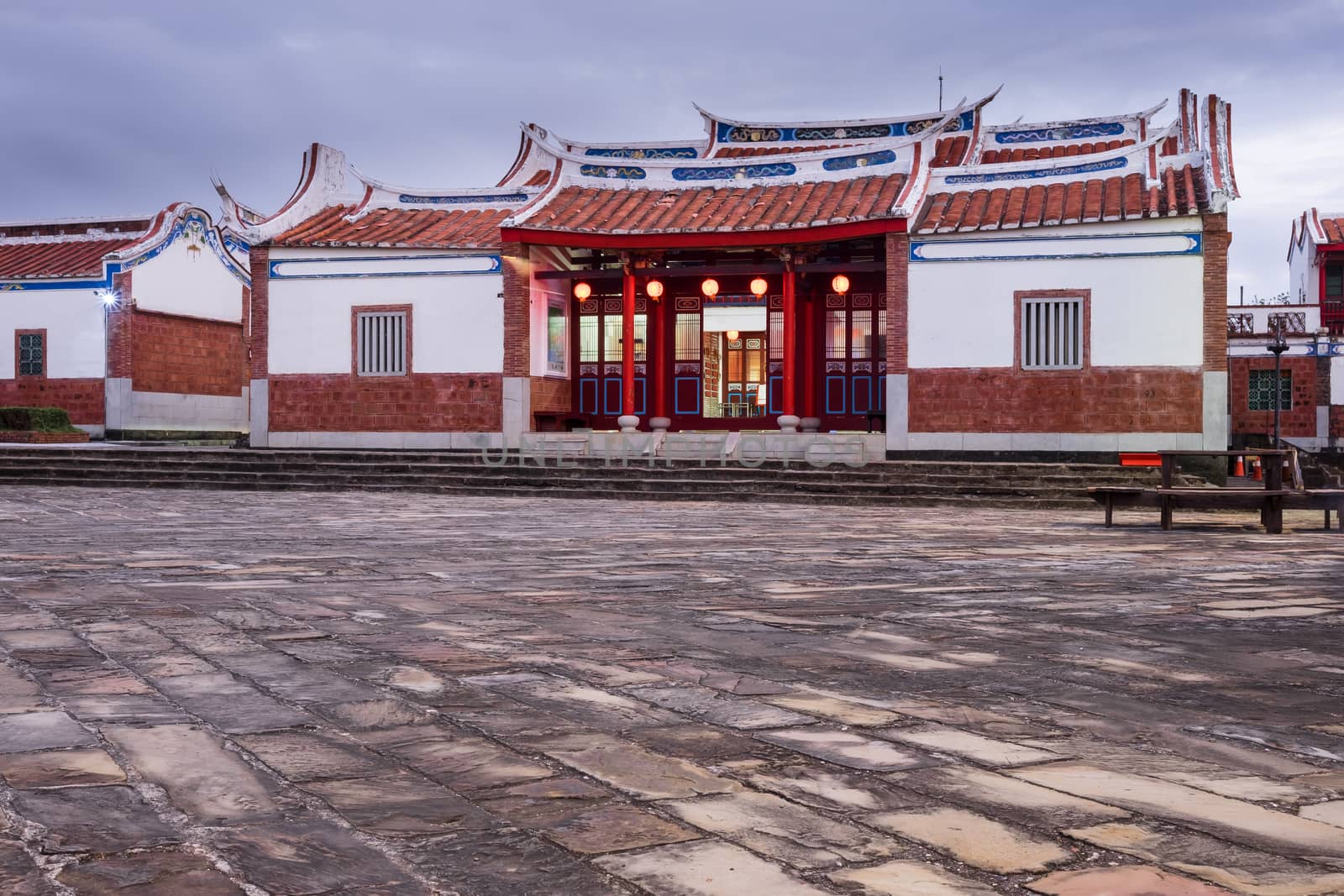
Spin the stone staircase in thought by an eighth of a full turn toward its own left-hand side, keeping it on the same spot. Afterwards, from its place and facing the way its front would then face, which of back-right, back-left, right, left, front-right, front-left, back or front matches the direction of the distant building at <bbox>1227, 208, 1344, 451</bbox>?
left

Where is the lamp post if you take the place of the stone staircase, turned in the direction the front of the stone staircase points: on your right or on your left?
on your left

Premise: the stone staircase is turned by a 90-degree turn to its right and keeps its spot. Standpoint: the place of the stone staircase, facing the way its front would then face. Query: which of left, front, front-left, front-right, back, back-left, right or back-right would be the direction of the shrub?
front-right

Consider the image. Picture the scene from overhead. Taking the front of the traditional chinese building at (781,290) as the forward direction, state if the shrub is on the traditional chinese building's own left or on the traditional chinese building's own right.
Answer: on the traditional chinese building's own right

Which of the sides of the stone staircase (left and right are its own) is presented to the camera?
front

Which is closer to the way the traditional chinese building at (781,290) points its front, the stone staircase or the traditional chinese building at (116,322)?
the stone staircase

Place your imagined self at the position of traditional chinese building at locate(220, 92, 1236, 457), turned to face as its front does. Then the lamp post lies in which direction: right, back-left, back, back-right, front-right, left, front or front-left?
back-left

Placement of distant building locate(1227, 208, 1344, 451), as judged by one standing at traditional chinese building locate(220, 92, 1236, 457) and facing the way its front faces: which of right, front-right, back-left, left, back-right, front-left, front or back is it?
back-left

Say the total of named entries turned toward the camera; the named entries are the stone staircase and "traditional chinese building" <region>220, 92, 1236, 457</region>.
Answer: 2

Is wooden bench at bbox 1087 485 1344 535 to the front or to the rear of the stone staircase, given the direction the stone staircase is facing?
to the front

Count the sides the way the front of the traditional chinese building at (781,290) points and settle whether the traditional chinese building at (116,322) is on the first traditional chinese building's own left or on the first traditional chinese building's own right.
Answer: on the first traditional chinese building's own right

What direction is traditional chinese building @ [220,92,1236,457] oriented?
toward the camera
